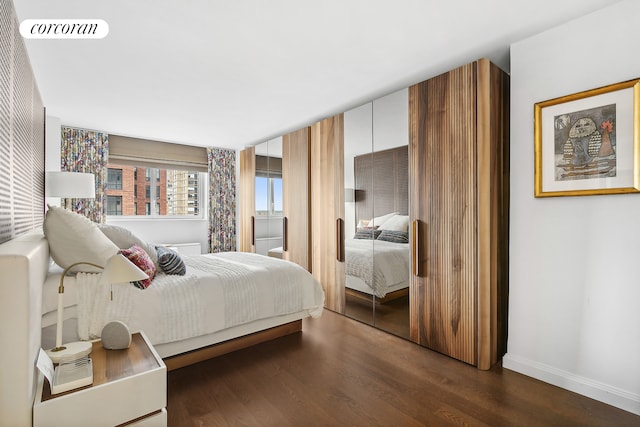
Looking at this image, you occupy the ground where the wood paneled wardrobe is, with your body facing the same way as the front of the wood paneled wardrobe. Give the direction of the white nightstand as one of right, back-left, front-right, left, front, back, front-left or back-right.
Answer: front

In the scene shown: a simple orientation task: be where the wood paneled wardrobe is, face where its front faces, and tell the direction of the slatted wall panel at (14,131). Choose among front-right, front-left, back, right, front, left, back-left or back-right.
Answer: front

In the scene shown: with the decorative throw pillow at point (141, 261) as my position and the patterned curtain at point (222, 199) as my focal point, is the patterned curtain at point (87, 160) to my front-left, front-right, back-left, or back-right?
front-left

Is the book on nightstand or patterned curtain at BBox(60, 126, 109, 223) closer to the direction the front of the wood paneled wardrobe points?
the book on nightstand

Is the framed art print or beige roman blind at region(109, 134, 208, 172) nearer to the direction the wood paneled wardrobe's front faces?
the beige roman blind

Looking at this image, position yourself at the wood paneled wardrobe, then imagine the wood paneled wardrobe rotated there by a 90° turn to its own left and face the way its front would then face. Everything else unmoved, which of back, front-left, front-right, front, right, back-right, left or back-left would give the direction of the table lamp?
right

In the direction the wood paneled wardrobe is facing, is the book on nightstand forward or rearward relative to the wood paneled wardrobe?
forward

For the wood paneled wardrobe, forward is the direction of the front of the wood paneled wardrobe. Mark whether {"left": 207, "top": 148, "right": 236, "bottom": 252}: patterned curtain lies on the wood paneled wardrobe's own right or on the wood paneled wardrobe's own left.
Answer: on the wood paneled wardrobe's own right

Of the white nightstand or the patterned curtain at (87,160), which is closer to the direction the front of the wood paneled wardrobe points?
the white nightstand

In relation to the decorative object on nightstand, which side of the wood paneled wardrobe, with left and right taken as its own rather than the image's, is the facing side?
front

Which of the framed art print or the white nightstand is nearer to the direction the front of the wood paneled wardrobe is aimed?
the white nightstand

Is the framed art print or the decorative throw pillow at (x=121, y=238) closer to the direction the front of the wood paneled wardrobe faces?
the decorative throw pillow

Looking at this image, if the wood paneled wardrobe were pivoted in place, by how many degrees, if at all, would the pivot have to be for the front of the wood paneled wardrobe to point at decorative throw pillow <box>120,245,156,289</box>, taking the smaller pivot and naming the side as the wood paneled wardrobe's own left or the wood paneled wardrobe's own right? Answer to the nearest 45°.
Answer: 0° — it already faces it

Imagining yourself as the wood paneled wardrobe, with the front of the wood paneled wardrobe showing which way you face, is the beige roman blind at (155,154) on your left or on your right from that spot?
on your right
